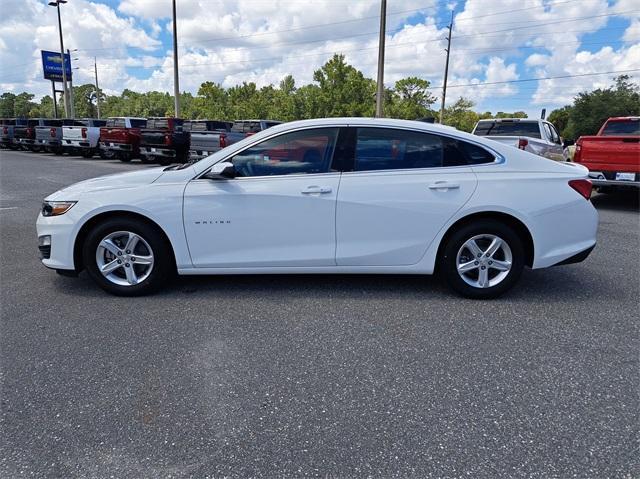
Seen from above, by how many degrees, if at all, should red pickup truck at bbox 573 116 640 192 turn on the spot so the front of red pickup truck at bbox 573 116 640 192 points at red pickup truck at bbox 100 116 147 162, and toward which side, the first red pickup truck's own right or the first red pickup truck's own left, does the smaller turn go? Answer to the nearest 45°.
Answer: approximately 90° to the first red pickup truck's own left

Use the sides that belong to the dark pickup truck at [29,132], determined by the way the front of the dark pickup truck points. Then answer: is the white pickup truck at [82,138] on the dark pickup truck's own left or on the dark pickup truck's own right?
on the dark pickup truck's own right

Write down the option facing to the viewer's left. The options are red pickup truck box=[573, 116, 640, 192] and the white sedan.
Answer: the white sedan

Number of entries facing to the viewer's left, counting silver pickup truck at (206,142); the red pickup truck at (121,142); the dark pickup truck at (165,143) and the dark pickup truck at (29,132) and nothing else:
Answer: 0

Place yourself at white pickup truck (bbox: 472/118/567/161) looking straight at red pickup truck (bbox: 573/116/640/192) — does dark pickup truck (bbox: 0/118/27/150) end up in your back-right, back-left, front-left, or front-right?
back-right

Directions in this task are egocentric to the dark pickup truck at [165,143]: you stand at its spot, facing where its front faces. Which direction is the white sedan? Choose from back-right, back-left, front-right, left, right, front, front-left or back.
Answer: back-right

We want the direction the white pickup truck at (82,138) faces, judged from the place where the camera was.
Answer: facing away from the viewer and to the right of the viewer

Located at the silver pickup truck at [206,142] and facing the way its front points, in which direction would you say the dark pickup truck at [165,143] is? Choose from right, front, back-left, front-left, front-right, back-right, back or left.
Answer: left

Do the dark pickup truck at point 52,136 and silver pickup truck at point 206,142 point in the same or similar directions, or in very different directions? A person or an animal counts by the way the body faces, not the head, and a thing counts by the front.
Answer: same or similar directions

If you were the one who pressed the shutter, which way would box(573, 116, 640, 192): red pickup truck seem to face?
facing away from the viewer

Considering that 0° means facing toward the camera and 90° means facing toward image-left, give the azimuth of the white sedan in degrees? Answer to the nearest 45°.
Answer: approximately 90°

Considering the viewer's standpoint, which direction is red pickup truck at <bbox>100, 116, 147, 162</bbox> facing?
facing away from the viewer and to the right of the viewer

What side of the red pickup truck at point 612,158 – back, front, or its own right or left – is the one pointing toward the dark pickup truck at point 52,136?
left

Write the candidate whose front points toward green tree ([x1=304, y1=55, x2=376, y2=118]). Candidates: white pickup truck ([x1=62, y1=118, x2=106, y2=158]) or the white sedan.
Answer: the white pickup truck

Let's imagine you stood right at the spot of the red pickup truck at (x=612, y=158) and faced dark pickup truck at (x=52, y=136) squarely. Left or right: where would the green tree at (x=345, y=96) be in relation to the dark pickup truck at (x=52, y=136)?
right

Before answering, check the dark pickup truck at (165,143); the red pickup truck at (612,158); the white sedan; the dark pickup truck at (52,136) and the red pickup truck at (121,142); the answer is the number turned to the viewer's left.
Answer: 1

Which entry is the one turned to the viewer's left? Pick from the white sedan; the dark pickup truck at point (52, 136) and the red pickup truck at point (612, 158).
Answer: the white sedan
